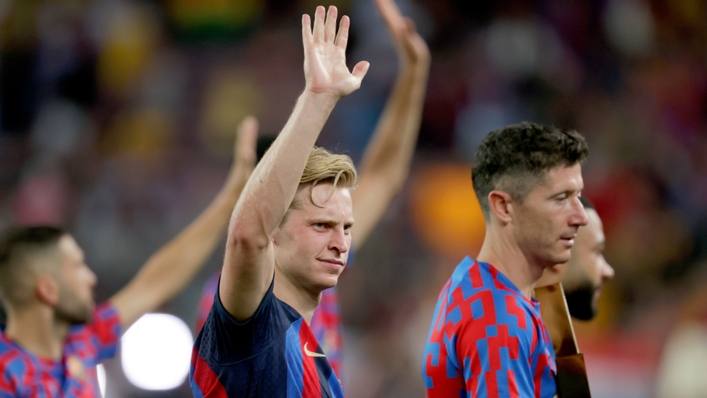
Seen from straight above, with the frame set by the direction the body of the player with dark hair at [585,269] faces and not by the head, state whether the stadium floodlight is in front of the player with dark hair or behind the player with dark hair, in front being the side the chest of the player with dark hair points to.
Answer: behind

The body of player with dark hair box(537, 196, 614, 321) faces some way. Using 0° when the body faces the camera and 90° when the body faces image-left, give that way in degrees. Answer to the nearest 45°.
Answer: approximately 270°

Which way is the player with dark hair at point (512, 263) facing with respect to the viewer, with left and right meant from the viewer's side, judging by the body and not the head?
facing to the right of the viewer

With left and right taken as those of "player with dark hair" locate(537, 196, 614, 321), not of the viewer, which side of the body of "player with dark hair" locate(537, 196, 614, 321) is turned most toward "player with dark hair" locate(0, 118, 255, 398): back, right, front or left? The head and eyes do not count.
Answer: back

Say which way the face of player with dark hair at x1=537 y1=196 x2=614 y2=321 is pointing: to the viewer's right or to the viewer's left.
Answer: to the viewer's right

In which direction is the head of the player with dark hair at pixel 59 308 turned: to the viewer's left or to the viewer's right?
to the viewer's right

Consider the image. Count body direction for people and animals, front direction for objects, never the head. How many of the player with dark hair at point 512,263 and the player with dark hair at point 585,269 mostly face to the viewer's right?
2

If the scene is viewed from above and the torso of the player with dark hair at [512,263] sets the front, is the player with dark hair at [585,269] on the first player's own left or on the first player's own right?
on the first player's own left
